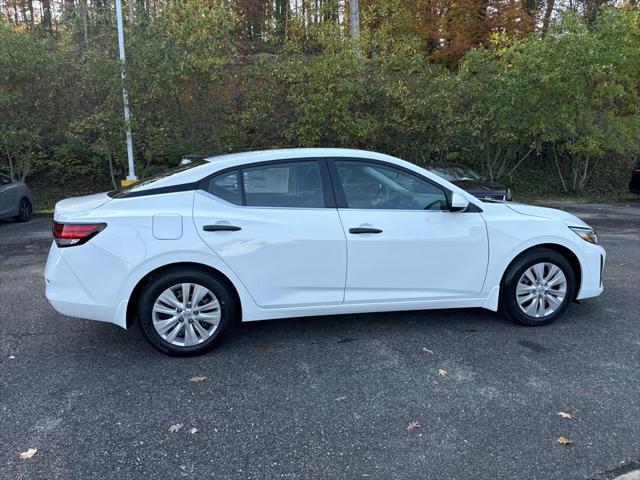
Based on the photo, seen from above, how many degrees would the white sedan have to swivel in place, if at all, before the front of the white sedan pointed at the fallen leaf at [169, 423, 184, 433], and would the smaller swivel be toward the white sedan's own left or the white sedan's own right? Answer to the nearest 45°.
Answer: approximately 135° to the white sedan's own right

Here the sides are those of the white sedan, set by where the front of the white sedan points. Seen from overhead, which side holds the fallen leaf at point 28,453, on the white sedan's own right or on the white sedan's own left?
on the white sedan's own right

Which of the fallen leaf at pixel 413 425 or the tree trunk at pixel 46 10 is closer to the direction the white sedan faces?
the fallen leaf

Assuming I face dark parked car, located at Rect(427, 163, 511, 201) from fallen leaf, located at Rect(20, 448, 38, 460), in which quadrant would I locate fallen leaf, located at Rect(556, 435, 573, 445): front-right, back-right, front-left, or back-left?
front-right

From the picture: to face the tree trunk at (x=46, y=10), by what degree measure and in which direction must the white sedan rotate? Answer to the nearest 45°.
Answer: approximately 135° to its left

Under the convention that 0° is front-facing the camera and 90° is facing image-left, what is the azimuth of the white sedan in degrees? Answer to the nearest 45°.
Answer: approximately 270°

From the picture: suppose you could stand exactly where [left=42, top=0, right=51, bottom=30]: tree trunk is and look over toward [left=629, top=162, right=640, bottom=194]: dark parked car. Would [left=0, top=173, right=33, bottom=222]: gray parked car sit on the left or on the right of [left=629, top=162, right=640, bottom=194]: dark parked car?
right

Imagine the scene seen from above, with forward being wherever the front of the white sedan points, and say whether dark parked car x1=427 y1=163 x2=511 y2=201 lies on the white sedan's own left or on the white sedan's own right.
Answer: on the white sedan's own left

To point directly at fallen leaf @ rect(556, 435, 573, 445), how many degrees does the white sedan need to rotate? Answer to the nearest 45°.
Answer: approximately 45° to its right

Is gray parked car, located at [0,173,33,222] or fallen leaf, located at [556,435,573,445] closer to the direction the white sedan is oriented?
the fallen leaf

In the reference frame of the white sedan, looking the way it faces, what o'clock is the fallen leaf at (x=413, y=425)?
The fallen leaf is roughly at 2 o'clock from the white sedan.

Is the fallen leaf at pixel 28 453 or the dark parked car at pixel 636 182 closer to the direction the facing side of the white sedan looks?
the dark parked car
